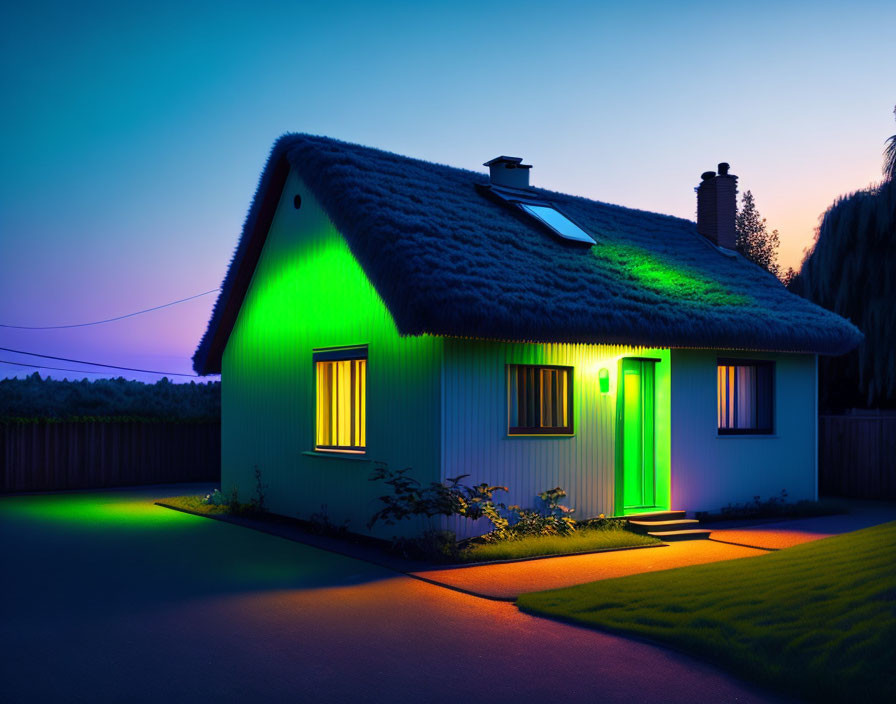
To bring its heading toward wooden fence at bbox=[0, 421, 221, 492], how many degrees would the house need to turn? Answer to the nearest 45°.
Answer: approximately 180°

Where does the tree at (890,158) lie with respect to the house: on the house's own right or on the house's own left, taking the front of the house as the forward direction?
on the house's own left

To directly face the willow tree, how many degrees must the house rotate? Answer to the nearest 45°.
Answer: approximately 90° to its left

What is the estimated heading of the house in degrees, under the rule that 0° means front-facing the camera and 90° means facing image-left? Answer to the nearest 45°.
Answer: approximately 315°
